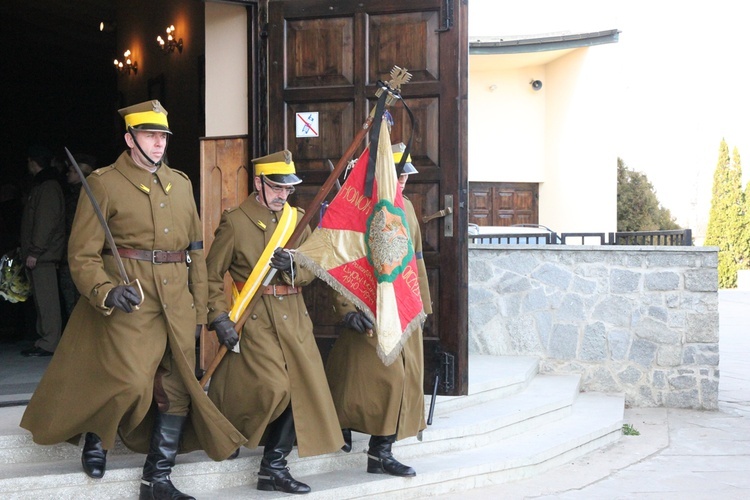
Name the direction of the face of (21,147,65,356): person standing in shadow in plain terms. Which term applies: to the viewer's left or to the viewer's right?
to the viewer's left

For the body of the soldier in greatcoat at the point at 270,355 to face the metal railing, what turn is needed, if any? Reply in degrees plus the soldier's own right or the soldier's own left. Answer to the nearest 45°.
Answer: approximately 90° to the soldier's own left

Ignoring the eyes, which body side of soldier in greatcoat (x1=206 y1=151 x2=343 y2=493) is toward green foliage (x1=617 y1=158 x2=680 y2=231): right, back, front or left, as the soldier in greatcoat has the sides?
left

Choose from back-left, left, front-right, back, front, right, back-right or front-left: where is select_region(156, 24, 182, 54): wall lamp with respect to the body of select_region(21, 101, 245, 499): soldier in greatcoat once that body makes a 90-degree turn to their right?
back-right

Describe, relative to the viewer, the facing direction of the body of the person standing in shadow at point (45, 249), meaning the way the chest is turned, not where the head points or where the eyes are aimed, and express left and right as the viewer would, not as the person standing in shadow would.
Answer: facing to the left of the viewer

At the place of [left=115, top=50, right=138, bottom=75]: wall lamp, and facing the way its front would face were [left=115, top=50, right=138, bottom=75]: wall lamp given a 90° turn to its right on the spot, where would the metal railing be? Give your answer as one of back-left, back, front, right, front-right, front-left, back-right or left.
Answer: back

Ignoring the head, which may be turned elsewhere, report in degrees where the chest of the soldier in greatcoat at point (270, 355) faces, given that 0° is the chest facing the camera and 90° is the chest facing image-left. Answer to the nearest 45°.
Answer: approximately 315°

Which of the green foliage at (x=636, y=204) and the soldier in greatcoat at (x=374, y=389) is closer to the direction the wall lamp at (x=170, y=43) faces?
the soldier in greatcoat
